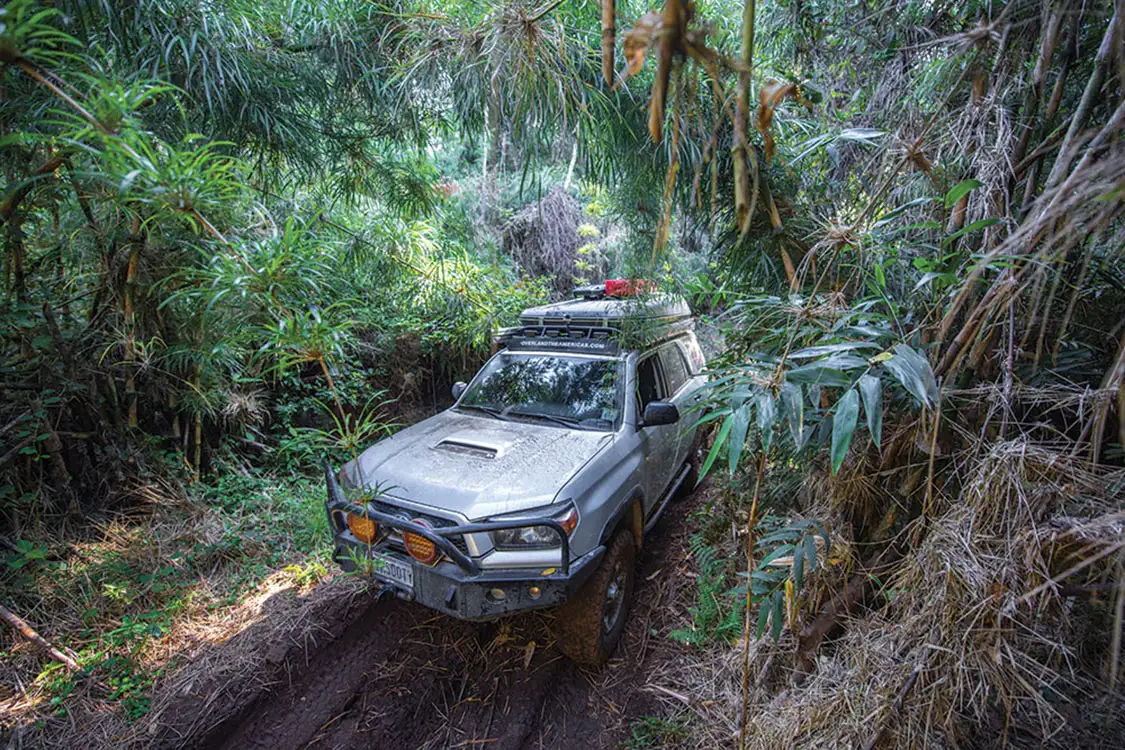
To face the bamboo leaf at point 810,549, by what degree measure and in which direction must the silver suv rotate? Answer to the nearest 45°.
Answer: approximately 90° to its left

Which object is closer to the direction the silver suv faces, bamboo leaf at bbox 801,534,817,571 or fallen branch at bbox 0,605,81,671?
the fallen branch

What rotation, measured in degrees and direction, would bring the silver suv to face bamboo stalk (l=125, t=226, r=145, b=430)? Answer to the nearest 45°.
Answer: approximately 90° to its right

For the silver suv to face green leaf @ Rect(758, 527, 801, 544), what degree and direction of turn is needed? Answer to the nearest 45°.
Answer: approximately 90° to its left

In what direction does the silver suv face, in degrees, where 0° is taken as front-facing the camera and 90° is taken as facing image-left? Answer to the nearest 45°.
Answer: approximately 45°

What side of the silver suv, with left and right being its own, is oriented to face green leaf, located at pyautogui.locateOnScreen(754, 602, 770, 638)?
left

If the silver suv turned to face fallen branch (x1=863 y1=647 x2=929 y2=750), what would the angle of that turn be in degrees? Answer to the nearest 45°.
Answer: approximately 90° to its left

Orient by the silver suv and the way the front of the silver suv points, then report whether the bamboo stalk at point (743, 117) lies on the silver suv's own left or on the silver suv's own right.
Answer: on the silver suv's own left
